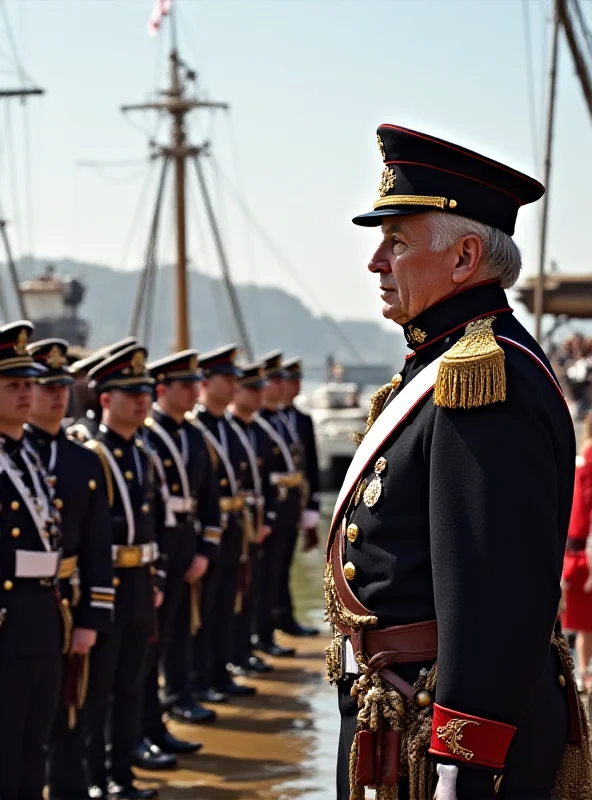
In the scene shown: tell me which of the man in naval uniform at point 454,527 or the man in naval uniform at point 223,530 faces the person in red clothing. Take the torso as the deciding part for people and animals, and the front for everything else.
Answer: the man in naval uniform at point 223,530

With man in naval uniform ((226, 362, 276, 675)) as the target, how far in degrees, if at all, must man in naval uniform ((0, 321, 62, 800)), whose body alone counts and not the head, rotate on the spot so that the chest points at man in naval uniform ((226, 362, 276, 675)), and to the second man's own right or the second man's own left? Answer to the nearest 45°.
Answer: approximately 135° to the second man's own left

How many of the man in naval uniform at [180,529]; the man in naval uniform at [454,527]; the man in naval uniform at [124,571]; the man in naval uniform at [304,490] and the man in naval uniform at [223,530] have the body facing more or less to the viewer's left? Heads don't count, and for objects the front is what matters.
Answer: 1

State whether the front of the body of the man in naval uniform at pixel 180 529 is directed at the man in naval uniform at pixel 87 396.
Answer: no

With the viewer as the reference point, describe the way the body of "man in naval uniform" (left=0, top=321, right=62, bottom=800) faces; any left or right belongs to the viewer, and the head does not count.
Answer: facing the viewer and to the right of the viewer

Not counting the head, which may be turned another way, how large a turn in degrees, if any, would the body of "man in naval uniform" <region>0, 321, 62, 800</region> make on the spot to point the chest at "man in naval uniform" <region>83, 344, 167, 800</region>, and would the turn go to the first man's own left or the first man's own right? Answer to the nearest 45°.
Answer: approximately 135° to the first man's own left

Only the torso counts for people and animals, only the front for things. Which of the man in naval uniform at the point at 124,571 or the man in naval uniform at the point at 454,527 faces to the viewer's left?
the man in naval uniform at the point at 454,527

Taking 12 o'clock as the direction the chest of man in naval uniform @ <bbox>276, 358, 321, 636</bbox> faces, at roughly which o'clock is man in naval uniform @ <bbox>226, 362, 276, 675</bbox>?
man in naval uniform @ <bbox>226, 362, 276, 675</bbox> is roughly at 2 o'clock from man in naval uniform @ <bbox>276, 358, 321, 636</bbox>.

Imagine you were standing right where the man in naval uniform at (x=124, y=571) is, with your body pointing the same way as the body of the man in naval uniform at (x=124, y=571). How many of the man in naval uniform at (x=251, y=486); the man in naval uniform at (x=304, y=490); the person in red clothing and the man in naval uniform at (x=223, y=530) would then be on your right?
0

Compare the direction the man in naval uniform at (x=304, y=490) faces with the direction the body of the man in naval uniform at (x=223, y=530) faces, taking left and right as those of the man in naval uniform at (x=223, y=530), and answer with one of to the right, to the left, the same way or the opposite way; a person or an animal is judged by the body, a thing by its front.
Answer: the same way

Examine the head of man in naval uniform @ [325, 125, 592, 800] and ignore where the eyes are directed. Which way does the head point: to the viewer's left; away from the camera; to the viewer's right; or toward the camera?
to the viewer's left

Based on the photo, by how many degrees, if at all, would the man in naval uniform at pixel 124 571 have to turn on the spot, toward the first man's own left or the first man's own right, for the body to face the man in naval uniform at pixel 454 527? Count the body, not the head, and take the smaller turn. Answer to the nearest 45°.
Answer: approximately 45° to the first man's own right

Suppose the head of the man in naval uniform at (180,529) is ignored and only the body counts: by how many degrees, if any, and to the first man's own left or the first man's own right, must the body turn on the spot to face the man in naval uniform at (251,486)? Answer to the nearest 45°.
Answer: approximately 135° to the first man's own left

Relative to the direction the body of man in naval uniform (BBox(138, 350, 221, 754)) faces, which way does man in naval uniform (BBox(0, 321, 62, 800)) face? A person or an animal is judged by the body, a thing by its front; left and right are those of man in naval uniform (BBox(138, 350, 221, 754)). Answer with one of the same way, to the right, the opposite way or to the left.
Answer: the same way

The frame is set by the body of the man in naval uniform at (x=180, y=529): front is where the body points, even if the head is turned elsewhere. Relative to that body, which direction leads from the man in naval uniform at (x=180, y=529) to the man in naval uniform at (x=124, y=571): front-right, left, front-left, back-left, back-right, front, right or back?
front-right

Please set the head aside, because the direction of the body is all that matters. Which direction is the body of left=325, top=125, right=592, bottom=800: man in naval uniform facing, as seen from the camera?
to the viewer's left

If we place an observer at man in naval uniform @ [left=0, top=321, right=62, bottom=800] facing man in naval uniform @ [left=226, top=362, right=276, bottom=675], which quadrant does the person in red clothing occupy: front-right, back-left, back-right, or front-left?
front-right

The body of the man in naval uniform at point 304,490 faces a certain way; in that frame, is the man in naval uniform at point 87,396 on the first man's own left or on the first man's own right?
on the first man's own right

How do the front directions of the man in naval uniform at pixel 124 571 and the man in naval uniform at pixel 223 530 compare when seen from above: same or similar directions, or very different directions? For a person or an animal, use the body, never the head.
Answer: same or similar directions

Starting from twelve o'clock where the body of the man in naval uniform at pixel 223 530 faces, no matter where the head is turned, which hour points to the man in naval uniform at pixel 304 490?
the man in naval uniform at pixel 304 490 is roughly at 8 o'clock from the man in naval uniform at pixel 223 530.

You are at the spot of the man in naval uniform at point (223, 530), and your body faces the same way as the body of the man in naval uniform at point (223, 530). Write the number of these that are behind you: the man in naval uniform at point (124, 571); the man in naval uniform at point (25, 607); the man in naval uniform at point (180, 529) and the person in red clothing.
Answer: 0

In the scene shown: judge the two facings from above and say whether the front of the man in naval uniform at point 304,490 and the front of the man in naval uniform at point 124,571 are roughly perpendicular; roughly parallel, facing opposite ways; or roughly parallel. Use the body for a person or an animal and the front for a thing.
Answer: roughly parallel

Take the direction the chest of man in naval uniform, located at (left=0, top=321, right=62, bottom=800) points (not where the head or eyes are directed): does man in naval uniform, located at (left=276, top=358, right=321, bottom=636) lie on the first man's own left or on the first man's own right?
on the first man's own left
